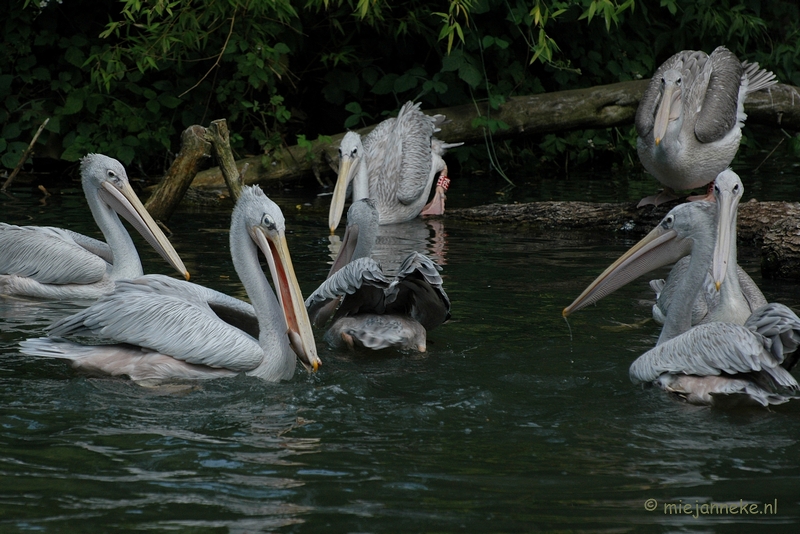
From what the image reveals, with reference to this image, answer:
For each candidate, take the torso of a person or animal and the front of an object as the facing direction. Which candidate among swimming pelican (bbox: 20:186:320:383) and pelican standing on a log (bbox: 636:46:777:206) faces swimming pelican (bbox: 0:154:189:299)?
the pelican standing on a log

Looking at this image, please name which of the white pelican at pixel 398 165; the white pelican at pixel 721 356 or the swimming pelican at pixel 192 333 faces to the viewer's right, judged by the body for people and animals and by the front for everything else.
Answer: the swimming pelican

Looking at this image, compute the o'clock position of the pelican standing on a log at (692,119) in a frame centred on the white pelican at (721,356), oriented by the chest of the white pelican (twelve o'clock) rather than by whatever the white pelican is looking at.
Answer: The pelican standing on a log is roughly at 3 o'clock from the white pelican.

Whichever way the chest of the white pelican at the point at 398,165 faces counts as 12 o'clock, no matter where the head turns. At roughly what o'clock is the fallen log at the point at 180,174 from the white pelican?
The fallen log is roughly at 12 o'clock from the white pelican.

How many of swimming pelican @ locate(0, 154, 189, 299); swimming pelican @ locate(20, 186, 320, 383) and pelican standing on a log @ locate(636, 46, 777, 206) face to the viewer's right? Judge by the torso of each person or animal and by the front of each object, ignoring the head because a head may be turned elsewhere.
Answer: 2

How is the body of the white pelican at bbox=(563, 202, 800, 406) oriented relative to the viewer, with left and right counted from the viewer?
facing to the left of the viewer

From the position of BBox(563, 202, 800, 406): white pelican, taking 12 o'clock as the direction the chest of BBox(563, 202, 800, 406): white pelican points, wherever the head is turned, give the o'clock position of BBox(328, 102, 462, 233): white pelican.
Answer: BBox(328, 102, 462, 233): white pelican is roughly at 2 o'clock from BBox(563, 202, 800, 406): white pelican.

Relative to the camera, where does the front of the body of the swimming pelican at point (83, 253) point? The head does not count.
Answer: to the viewer's right

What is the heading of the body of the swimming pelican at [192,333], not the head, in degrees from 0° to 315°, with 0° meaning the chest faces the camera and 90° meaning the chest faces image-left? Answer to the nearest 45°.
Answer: approximately 270°

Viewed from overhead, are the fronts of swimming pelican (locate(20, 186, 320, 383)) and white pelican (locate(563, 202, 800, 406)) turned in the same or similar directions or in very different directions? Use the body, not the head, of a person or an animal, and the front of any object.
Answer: very different directions

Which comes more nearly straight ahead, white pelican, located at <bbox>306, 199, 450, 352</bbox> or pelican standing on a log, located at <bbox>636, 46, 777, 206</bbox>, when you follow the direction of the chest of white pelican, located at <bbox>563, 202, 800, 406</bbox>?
the white pelican

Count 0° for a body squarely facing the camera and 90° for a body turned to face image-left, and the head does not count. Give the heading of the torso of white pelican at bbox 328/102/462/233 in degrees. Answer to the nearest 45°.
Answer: approximately 45°
